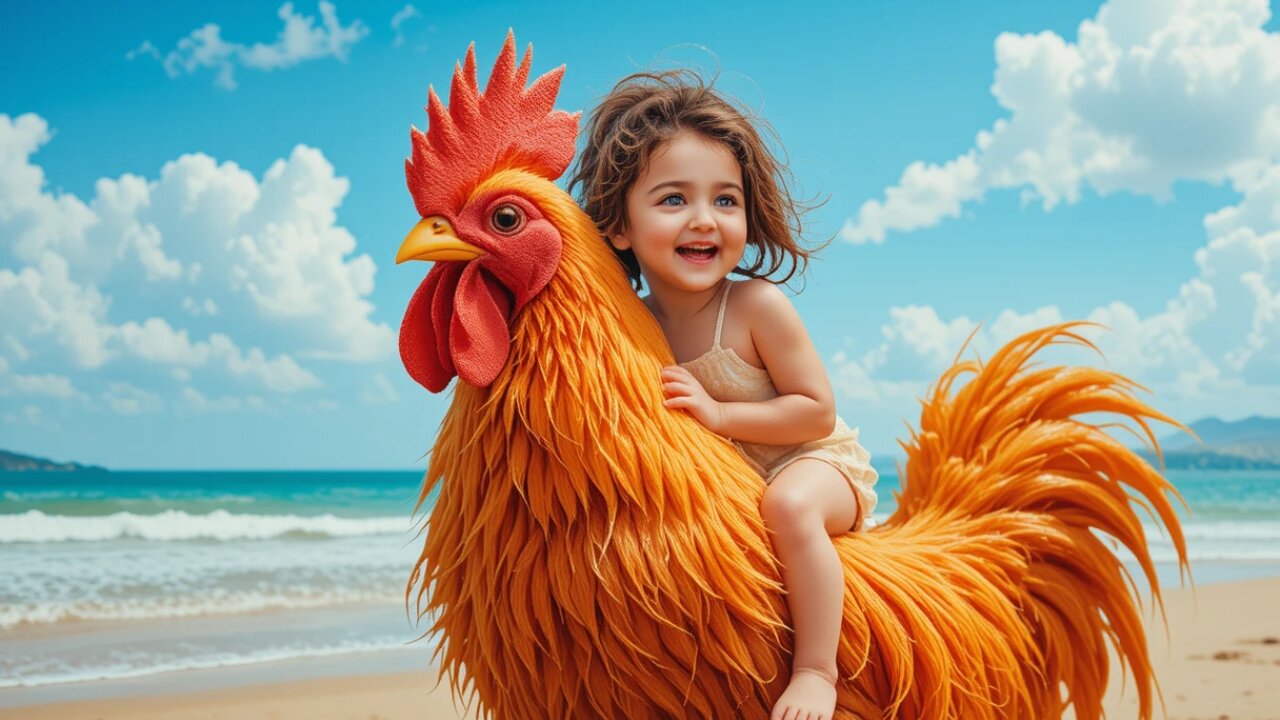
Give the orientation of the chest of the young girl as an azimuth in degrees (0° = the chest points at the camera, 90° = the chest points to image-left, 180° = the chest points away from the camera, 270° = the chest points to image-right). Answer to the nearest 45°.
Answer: approximately 45°

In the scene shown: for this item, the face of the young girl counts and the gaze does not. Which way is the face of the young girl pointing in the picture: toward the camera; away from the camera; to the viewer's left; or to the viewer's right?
toward the camera
